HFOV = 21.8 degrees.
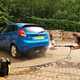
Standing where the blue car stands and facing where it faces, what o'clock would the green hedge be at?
The green hedge is roughly at 2 o'clock from the blue car.

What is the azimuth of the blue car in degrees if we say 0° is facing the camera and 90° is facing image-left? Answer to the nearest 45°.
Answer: approximately 135°
